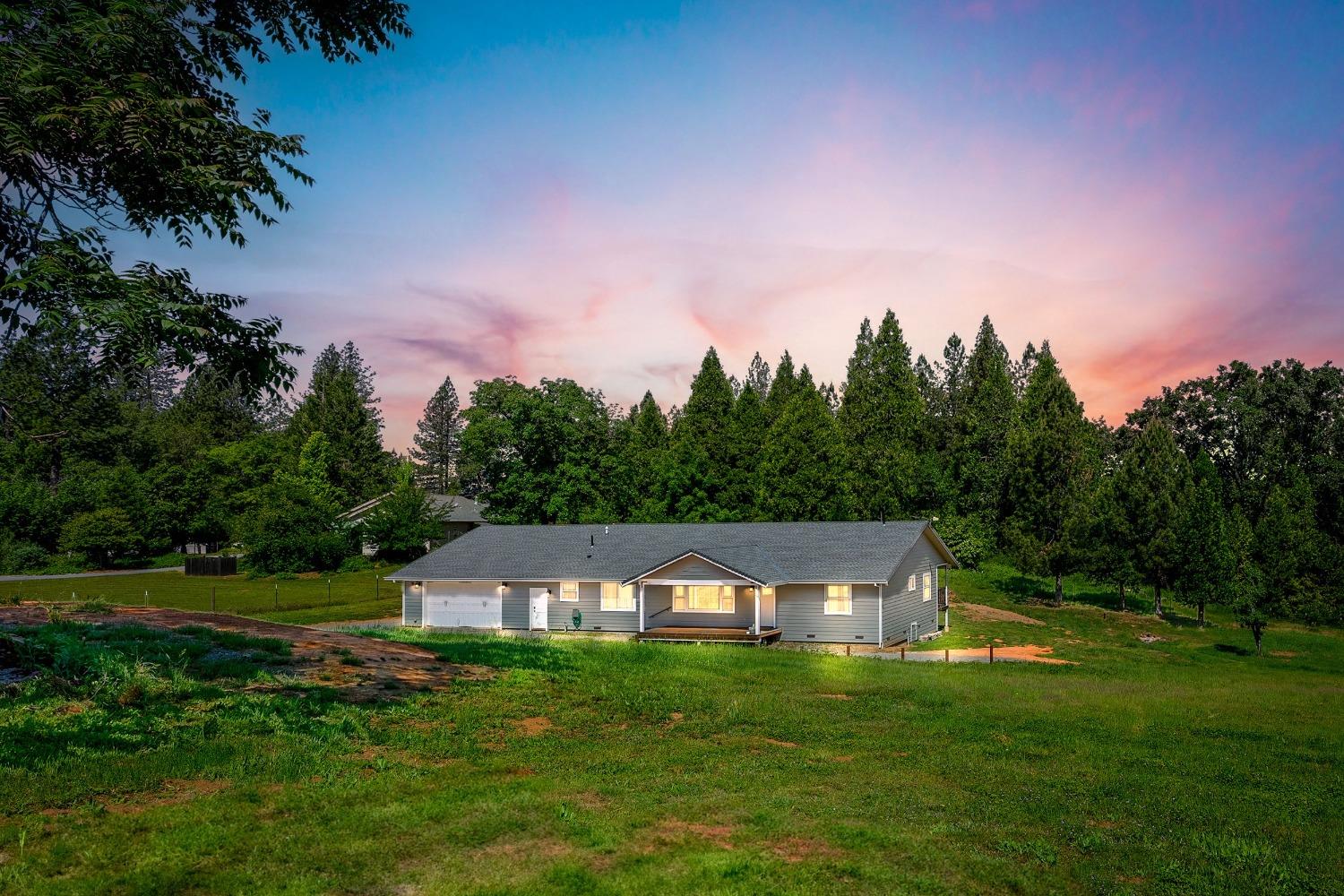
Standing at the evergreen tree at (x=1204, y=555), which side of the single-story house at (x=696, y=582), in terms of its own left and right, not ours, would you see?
left

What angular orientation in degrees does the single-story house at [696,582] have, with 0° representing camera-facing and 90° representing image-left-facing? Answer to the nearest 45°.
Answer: approximately 0°
